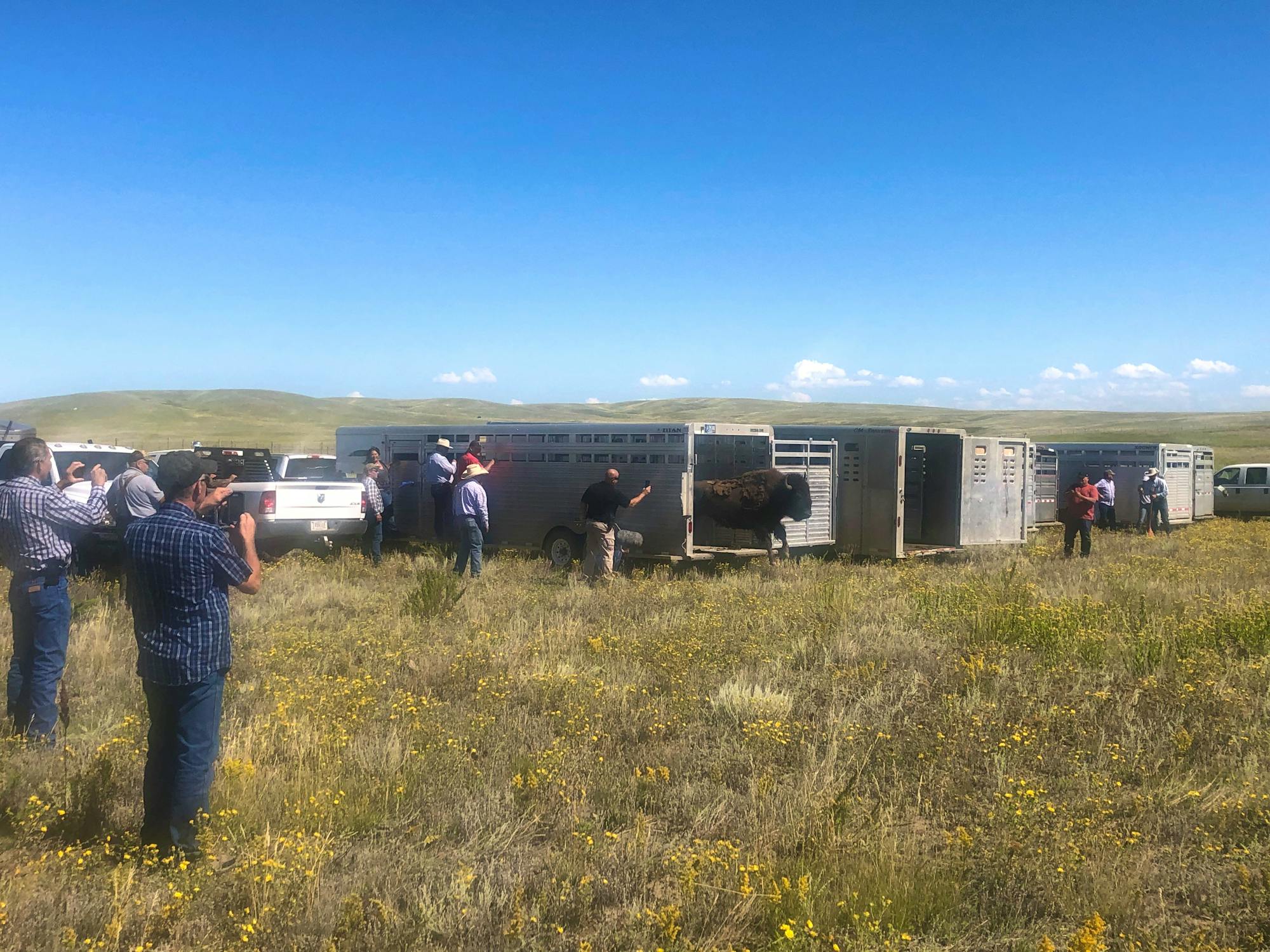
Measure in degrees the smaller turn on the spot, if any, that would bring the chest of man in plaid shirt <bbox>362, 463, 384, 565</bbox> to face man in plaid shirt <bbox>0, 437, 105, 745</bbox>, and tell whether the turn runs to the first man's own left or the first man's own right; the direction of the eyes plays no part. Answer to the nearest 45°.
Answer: approximately 90° to the first man's own right

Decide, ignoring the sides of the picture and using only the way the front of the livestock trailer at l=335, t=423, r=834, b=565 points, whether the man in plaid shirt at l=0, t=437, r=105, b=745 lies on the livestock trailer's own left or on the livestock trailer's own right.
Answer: on the livestock trailer's own left

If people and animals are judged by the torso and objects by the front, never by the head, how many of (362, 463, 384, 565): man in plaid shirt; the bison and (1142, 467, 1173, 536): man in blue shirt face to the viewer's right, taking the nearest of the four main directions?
2

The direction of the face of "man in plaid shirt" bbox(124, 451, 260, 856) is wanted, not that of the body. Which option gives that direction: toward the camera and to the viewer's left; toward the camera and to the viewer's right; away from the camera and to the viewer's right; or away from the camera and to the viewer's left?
away from the camera and to the viewer's right

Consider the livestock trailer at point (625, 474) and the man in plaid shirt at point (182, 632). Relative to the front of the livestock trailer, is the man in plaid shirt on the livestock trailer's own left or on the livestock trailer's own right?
on the livestock trailer's own left

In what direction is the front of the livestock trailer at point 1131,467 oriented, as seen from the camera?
facing away from the viewer and to the left of the viewer

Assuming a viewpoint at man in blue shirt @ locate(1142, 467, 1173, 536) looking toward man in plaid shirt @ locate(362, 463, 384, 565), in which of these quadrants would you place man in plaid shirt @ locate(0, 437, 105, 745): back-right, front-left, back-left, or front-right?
front-left

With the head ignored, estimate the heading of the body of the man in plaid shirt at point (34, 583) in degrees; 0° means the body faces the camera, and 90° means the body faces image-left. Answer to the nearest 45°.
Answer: approximately 225°

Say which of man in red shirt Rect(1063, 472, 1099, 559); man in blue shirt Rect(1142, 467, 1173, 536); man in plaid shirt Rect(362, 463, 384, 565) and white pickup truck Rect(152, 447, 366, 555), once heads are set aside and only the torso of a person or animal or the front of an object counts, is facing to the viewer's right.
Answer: the man in plaid shirt

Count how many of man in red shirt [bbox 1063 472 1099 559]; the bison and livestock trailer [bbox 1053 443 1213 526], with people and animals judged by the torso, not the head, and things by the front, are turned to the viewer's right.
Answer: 1

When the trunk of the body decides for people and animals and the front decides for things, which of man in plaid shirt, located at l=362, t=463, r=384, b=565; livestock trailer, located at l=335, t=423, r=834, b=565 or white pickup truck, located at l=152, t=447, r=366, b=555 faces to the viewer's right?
the man in plaid shirt

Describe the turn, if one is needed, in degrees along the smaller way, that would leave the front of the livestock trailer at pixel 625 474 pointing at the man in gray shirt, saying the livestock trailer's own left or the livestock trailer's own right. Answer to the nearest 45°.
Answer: approximately 90° to the livestock trailer's own left

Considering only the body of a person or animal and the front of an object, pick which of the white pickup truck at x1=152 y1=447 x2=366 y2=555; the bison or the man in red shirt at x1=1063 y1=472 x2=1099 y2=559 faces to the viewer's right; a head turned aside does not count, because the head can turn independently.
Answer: the bison

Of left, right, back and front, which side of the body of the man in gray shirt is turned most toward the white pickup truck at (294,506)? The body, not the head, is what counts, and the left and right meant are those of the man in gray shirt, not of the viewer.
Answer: front

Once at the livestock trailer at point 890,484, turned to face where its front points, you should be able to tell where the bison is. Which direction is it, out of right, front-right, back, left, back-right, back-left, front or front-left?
left
